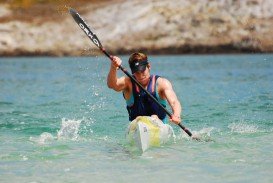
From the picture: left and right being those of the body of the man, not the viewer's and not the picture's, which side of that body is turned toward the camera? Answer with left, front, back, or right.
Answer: front
